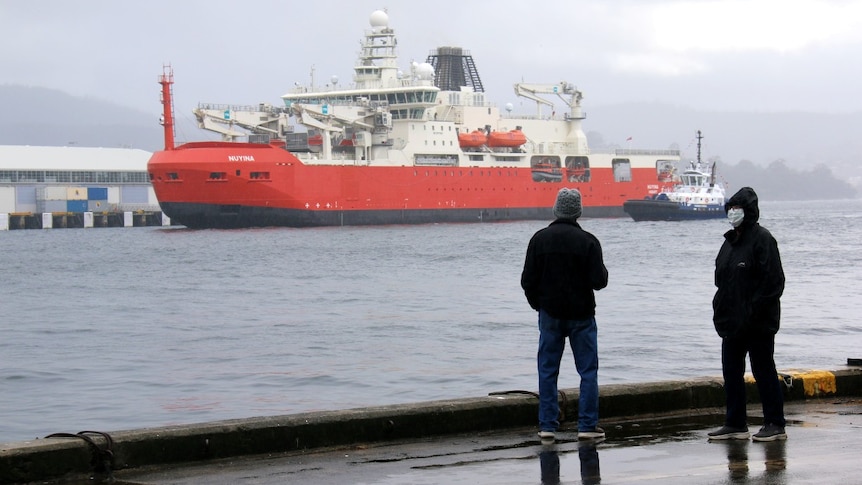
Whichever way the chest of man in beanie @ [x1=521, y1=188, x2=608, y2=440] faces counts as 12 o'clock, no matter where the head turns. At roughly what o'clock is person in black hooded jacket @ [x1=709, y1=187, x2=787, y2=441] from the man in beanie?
The person in black hooded jacket is roughly at 3 o'clock from the man in beanie.

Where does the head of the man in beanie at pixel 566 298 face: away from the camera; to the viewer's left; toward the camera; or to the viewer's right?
away from the camera

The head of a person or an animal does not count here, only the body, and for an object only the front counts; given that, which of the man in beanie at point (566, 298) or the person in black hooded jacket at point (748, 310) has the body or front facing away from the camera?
the man in beanie

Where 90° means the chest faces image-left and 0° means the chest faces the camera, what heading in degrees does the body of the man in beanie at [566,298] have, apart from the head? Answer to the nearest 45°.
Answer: approximately 180°

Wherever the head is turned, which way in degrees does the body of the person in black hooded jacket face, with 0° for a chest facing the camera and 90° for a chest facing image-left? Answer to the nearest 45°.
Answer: approximately 45°

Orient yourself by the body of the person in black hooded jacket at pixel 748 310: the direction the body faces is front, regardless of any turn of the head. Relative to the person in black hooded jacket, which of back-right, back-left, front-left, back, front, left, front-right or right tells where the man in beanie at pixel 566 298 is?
front-right
